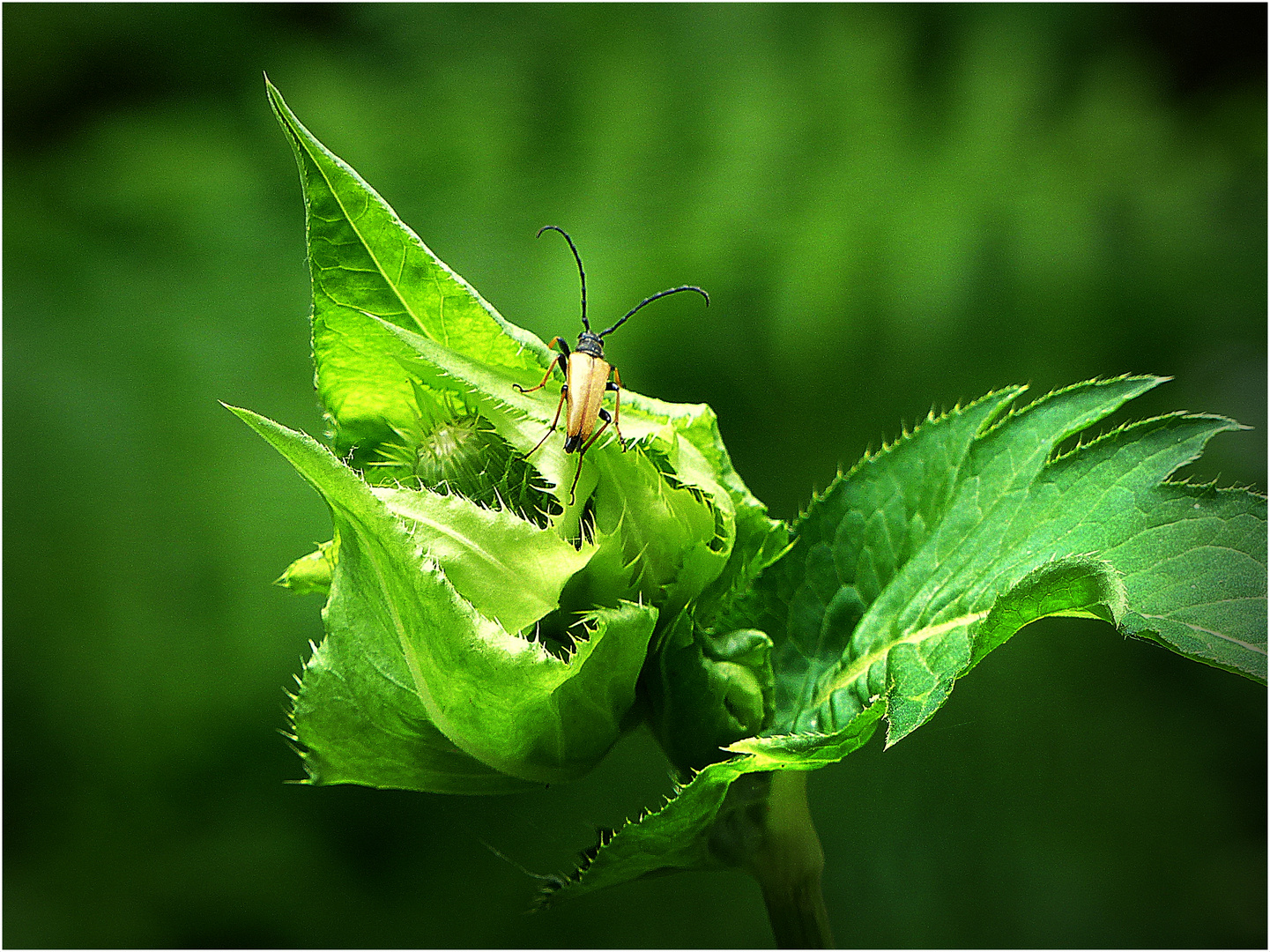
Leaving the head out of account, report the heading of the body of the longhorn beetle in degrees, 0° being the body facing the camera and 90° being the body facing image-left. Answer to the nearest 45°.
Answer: approximately 180°
